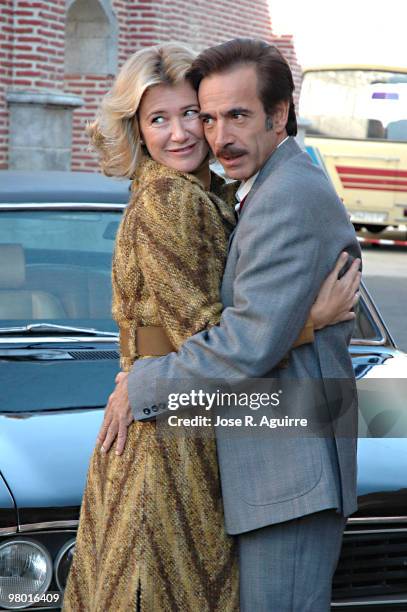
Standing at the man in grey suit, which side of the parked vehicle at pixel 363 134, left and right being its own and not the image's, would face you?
front

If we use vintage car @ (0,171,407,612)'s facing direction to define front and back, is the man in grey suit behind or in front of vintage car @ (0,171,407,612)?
in front

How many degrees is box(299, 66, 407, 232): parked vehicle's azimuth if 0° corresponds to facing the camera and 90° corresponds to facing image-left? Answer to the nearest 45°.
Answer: approximately 0°

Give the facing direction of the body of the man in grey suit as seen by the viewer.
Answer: to the viewer's left

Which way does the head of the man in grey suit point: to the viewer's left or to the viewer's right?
to the viewer's left

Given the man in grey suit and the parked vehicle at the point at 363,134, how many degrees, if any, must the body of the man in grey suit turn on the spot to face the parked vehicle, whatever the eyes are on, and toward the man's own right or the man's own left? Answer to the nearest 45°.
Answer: approximately 90° to the man's own right

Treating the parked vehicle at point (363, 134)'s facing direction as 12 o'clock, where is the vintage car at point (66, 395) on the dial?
The vintage car is roughly at 12 o'clock from the parked vehicle.

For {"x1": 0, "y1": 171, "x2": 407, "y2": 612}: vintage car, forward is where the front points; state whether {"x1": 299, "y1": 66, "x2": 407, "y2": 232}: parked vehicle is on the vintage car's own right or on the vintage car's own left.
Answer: on the vintage car's own left

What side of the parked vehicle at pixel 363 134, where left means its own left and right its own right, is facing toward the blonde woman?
front

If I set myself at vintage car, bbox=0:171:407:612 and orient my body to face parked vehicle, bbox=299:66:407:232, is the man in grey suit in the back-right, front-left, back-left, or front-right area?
back-right

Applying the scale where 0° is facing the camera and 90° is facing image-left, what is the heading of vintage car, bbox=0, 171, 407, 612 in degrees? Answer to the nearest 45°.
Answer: approximately 315°
